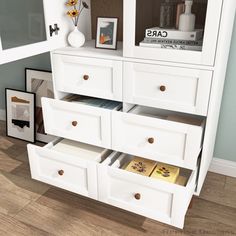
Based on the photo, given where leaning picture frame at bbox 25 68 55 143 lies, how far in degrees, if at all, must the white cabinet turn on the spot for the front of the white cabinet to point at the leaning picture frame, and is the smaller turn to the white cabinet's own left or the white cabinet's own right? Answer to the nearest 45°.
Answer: approximately 90° to the white cabinet's own right

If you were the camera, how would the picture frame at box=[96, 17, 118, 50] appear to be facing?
facing the viewer

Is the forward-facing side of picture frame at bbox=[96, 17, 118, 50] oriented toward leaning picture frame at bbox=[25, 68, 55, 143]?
no

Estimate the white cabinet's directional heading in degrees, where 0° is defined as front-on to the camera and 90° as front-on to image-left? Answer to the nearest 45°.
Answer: approximately 45°

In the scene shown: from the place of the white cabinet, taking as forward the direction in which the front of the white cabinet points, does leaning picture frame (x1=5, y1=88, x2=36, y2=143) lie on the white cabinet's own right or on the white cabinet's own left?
on the white cabinet's own right
